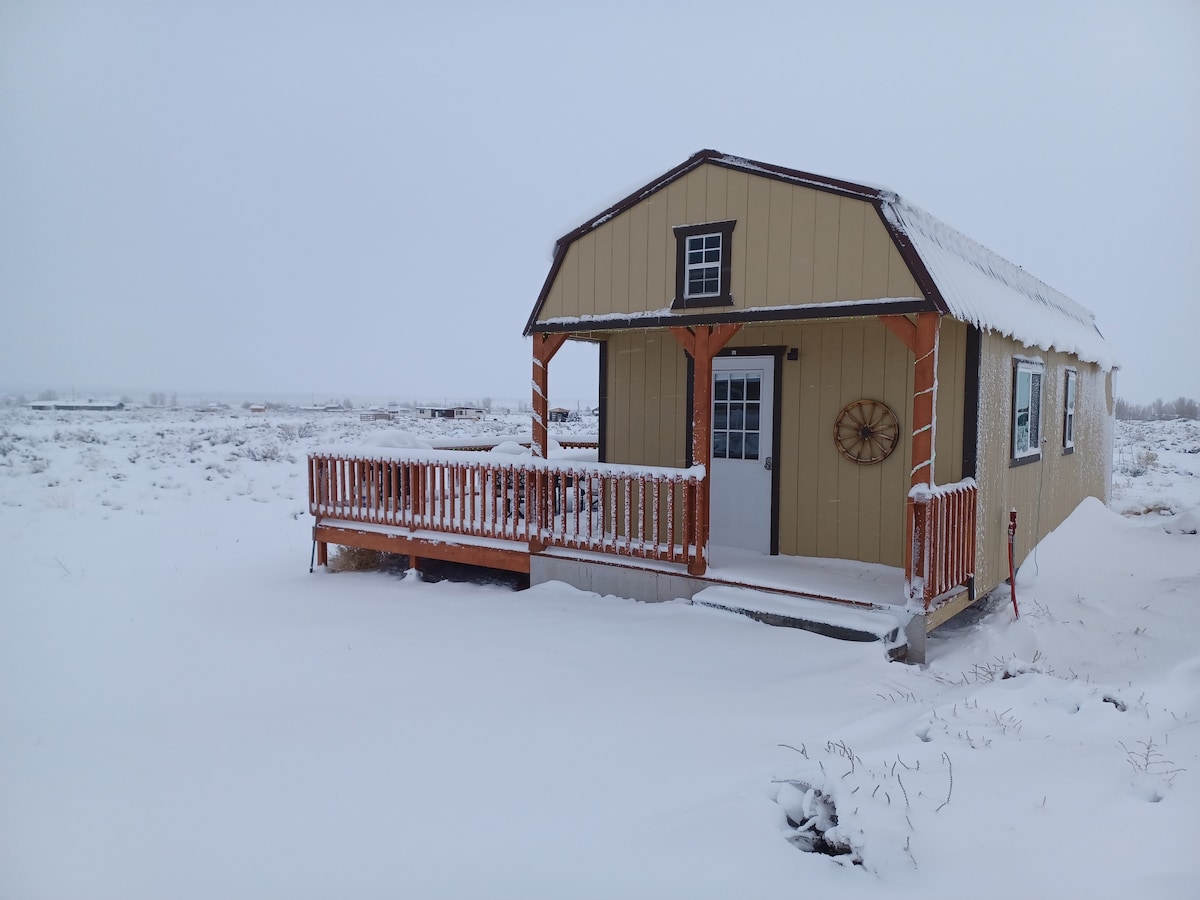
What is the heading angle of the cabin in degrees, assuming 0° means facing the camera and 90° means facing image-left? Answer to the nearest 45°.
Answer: approximately 45°
